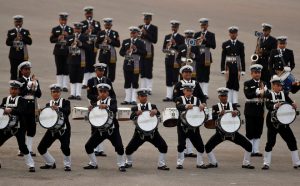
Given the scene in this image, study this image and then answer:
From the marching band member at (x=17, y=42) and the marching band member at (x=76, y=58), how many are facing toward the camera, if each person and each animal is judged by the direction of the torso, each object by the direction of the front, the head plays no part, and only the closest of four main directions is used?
2

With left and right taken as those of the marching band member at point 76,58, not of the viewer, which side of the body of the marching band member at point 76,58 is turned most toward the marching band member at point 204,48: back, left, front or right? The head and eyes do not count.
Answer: left

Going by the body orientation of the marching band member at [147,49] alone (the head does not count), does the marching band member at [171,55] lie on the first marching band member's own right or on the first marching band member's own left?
on the first marching band member's own left

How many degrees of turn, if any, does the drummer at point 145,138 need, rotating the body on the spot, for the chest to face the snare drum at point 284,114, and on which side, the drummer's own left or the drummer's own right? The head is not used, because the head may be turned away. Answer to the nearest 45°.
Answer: approximately 90° to the drummer's own left

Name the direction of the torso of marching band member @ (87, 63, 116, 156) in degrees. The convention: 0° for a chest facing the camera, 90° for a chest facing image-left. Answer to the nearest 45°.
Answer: approximately 0°
